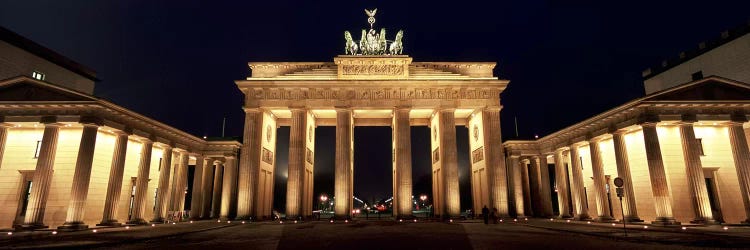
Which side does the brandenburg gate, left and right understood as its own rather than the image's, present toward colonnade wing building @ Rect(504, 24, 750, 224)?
left

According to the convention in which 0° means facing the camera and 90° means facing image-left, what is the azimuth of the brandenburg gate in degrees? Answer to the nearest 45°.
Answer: approximately 0°

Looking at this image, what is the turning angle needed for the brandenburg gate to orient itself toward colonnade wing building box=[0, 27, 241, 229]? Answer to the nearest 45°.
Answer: approximately 90° to its right
